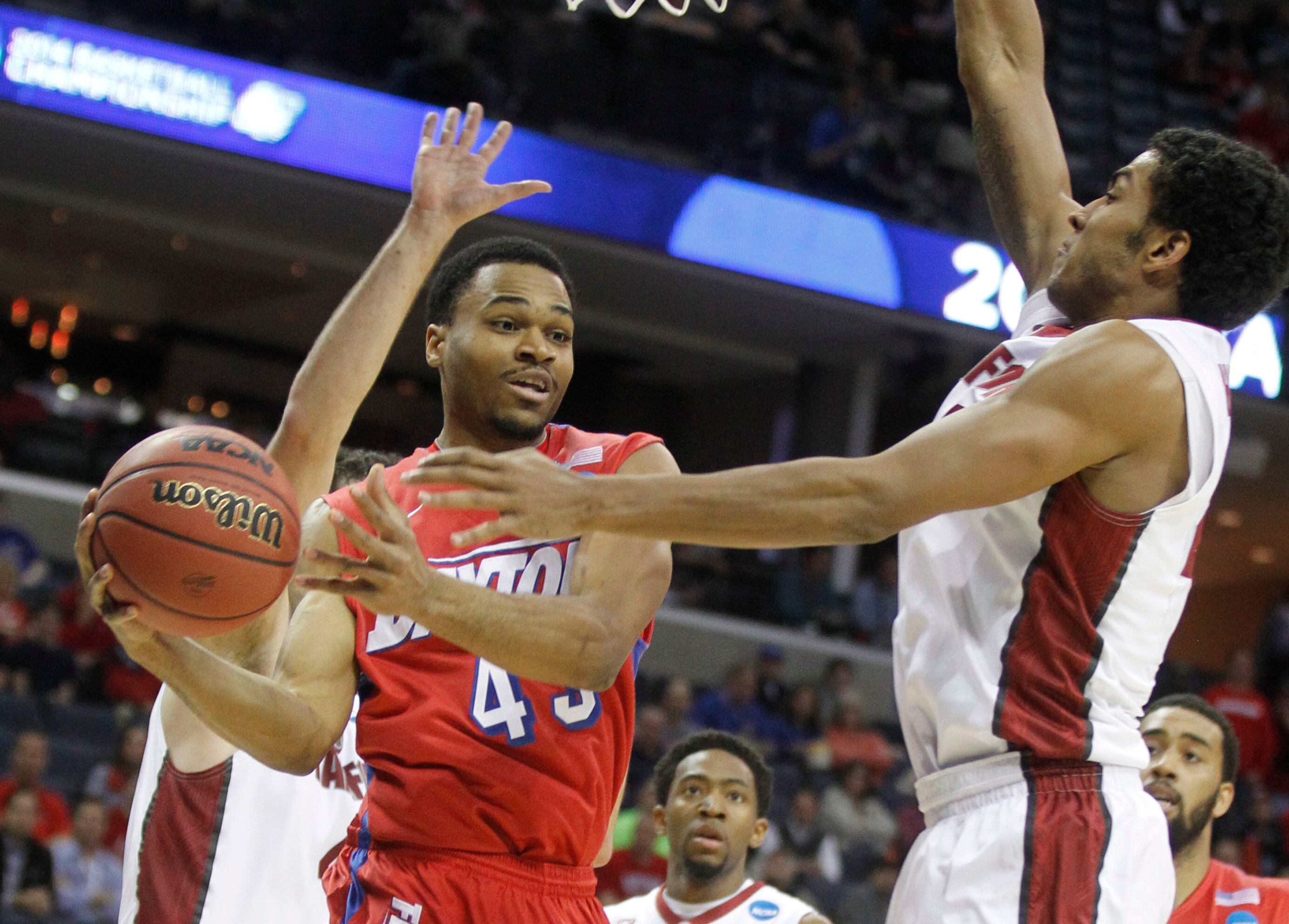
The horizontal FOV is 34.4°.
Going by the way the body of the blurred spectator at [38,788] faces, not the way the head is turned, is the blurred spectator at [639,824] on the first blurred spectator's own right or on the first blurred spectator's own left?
on the first blurred spectator's own left

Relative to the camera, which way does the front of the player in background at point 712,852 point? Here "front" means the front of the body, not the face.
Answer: toward the camera

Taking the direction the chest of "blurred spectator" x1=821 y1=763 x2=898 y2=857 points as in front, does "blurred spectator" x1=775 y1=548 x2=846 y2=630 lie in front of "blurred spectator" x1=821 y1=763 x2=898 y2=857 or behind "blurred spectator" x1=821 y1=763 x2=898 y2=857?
behind

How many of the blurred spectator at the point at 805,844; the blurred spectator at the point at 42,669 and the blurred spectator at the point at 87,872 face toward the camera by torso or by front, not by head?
3

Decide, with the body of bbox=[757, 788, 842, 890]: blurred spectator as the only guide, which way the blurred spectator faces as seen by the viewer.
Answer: toward the camera

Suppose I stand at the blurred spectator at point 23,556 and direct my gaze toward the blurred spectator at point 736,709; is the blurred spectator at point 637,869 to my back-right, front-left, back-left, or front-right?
front-right

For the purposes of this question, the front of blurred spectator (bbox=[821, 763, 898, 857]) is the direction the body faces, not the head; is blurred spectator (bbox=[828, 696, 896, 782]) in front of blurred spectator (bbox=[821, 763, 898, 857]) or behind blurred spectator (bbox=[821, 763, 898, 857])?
behind

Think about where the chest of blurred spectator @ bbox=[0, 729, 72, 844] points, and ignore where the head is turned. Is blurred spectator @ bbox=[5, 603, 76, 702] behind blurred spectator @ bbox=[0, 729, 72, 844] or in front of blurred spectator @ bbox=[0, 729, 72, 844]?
behind
